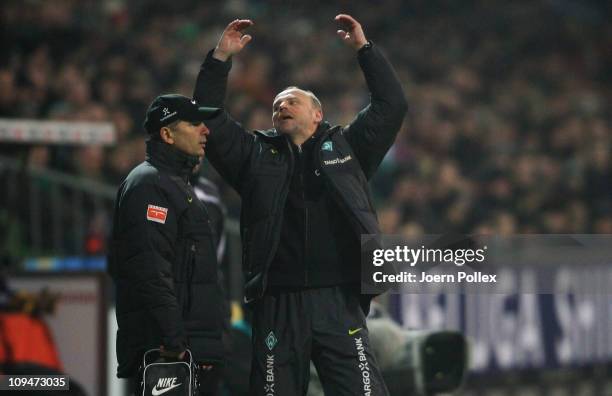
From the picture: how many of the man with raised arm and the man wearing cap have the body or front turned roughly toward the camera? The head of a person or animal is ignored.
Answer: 1

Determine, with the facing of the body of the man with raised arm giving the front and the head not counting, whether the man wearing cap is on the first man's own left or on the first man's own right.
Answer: on the first man's own right

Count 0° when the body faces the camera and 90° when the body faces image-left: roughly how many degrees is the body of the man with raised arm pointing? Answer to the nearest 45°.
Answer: approximately 0°

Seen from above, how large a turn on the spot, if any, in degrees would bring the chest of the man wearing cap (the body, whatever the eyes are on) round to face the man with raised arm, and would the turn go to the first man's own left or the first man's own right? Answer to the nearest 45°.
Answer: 0° — they already face them

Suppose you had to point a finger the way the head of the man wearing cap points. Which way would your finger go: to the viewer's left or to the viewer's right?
to the viewer's right

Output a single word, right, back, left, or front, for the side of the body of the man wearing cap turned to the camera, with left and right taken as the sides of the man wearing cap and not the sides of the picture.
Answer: right

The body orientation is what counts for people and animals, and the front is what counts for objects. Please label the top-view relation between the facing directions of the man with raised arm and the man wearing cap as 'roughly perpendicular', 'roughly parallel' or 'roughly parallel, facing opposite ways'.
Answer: roughly perpendicular
